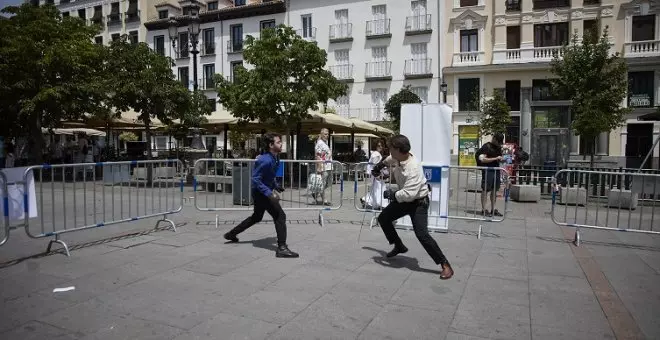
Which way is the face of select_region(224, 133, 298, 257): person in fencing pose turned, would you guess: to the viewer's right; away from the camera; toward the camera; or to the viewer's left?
to the viewer's right

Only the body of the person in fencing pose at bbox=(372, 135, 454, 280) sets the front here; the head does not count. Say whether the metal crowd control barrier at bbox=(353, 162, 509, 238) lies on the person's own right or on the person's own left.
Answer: on the person's own right

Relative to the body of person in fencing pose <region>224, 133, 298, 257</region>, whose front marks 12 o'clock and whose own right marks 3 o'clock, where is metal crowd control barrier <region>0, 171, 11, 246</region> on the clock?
The metal crowd control barrier is roughly at 6 o'clock from the person in fencing pose.

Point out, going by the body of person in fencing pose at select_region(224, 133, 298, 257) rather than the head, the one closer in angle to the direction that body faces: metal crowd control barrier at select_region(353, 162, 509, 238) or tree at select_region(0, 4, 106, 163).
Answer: the metal crowd control barrier

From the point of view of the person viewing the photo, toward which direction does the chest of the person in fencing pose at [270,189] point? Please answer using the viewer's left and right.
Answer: facing to the right of the viewer

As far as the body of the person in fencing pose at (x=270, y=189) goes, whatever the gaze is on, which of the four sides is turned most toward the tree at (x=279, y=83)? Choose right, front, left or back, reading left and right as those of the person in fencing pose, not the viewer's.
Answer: left

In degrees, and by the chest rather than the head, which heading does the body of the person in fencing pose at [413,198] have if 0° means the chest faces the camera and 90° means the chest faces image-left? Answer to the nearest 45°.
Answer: approximately 90°

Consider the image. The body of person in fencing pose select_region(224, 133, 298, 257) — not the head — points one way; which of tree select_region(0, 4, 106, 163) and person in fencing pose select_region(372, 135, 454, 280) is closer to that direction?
the person in fencing pose

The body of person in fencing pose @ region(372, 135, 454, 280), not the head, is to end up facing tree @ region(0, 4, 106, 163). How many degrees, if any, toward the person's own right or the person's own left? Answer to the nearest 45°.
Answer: approximately 45° to the person's own right

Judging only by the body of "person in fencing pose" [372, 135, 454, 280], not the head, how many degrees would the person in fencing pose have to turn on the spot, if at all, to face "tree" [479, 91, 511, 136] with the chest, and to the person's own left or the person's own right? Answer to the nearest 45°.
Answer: approximately 90° to the person's own right

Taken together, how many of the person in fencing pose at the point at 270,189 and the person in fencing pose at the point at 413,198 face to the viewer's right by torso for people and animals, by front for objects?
1

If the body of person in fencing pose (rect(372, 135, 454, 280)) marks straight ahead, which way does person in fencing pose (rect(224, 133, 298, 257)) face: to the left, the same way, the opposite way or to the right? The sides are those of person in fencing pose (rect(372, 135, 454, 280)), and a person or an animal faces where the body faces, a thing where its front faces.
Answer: the opposite way

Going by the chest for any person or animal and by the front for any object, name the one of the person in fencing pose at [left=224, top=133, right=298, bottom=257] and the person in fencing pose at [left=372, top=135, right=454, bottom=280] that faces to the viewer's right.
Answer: the person in fencing pose at [left=224, top=133, right=298, bottom=257]
